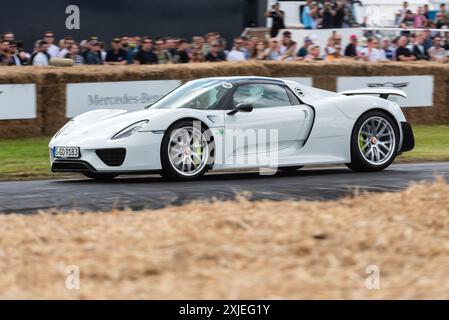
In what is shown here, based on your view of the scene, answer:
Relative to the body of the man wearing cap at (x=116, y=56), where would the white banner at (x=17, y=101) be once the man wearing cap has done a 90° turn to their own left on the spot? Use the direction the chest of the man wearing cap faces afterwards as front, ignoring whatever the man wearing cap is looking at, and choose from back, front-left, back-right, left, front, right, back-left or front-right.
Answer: back-right

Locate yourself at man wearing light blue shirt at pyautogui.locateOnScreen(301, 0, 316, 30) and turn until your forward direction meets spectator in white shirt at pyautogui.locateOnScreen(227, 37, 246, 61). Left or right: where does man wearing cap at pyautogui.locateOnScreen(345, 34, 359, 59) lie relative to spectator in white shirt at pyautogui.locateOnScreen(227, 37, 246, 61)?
left

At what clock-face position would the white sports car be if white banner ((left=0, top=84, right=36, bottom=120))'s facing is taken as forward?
The white sports car is roughly at 11 o'clock from the white banner.

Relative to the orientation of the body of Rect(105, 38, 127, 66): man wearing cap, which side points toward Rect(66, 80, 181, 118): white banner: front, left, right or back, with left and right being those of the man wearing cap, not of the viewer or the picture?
front

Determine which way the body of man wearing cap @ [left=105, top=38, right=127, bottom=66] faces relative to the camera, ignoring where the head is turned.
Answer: toward the camera

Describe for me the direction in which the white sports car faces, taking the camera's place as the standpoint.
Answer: facing the viewer and to the left of the viewer

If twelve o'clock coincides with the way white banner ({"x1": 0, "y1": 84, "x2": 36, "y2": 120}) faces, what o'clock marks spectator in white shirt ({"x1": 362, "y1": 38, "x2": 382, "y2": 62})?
The spectator in white shirt is roughly at 8 o'clock from the white banner.

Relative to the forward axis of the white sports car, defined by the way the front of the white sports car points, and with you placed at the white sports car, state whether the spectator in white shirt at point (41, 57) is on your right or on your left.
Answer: on your right

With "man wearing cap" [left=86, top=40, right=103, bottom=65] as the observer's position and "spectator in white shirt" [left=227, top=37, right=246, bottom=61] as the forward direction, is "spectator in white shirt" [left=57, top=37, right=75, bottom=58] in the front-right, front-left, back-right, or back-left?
back-left

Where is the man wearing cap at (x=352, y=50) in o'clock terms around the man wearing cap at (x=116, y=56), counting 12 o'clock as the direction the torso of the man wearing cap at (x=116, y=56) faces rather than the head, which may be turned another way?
the man wearing cap at (x=352, y=50) is roughly at 8 o'clock from the man wearing cap at (x=116, y=56).

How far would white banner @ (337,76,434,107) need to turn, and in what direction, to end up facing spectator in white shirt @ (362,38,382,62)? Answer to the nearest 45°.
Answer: approximately 135° to its right

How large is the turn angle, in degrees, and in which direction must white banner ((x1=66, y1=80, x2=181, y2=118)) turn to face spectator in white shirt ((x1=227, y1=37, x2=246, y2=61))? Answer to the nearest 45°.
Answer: approximately 135° to its left

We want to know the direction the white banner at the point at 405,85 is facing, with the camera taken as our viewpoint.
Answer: facing the viewer

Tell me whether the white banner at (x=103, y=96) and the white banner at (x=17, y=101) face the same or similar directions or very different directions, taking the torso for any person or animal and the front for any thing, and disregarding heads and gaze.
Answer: same or similar directions

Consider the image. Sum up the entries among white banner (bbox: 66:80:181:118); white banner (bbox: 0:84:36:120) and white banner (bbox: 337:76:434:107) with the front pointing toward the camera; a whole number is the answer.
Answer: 3

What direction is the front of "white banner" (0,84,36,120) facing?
toward the camera

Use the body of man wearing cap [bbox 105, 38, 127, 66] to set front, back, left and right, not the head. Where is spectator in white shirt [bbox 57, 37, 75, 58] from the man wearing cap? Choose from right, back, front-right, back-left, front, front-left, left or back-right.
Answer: right

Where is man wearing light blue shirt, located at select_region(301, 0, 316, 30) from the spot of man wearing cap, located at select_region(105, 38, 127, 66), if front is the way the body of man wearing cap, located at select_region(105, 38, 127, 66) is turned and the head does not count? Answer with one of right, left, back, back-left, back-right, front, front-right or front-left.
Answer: back-left

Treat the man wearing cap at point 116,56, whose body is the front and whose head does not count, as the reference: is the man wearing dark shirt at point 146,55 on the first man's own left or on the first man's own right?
on the first man's own left

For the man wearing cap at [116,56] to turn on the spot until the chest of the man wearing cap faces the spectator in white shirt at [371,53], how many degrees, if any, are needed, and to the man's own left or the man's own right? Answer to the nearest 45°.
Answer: approximately 90° to the man's own left

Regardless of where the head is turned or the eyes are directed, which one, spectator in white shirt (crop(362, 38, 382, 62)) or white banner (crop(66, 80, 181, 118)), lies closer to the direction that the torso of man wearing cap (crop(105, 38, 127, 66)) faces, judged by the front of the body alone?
the white banner
